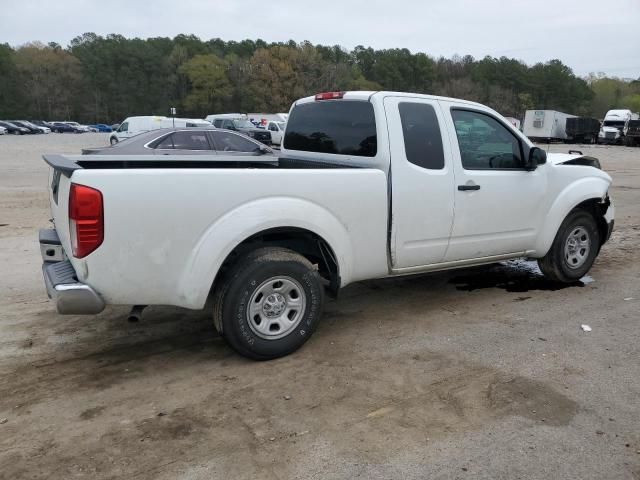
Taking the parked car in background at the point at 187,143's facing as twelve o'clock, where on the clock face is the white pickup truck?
The white pickup truck is roughly at 3 o'clock from the parked car in background.

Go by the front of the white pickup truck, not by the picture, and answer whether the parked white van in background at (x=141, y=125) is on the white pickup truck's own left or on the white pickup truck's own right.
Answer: on the white pickup truck's own left

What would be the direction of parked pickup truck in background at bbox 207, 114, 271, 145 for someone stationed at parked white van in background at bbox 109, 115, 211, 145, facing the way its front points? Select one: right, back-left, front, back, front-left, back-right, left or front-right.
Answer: back

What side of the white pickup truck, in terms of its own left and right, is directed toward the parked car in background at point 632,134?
front

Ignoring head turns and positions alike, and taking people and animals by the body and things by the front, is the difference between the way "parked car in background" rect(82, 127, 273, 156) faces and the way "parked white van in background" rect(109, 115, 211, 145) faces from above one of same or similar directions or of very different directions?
very different directions

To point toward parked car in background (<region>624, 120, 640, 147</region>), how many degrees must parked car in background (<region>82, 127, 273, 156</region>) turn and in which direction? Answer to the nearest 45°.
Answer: approximately 45° to its left

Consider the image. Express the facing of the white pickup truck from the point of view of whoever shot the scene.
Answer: facing away from the viewer and to the right of the viewer

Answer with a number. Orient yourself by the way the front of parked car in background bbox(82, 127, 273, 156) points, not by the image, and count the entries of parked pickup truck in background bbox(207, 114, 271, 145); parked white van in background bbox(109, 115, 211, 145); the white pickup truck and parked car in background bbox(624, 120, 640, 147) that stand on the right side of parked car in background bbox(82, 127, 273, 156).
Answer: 1

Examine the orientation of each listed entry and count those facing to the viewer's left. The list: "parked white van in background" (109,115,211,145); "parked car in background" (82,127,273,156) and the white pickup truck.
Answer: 1

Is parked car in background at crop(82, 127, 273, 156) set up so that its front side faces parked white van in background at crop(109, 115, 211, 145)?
no

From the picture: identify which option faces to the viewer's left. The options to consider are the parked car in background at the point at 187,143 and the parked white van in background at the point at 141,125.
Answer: the parked white van in background at the point at 141,125

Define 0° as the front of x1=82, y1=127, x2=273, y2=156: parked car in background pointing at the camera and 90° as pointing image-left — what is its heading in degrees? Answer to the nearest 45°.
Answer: approximately 270°

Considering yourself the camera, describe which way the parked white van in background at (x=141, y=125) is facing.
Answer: facing to the left of the viewer

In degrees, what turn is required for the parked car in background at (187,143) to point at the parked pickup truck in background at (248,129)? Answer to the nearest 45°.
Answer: approximately 90° to its left

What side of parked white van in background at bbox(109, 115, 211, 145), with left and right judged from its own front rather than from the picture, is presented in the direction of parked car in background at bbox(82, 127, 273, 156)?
left

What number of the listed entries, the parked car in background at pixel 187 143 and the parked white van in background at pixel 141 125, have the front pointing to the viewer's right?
1

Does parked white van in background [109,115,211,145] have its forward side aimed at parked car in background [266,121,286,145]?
no

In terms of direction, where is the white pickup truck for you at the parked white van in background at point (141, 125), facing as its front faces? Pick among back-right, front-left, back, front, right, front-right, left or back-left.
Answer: left
